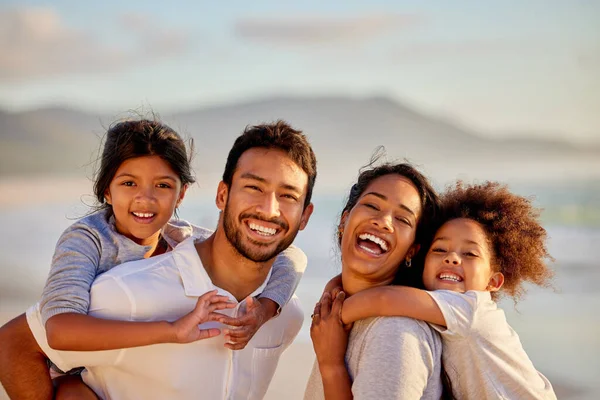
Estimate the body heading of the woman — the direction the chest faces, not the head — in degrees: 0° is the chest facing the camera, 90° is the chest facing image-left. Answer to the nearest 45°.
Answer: approximately 45°

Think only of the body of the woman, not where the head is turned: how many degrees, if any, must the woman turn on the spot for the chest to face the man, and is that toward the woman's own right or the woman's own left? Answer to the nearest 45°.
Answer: approximately 45° to the woman's own right

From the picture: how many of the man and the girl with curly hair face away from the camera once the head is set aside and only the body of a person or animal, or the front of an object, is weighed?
0

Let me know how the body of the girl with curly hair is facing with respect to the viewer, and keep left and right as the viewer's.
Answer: facing the viewer and to the left of the viewer

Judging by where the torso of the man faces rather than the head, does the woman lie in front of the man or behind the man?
in front

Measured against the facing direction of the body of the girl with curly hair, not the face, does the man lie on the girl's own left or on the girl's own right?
on the girl's own right

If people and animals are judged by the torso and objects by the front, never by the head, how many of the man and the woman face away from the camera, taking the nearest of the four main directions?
0
